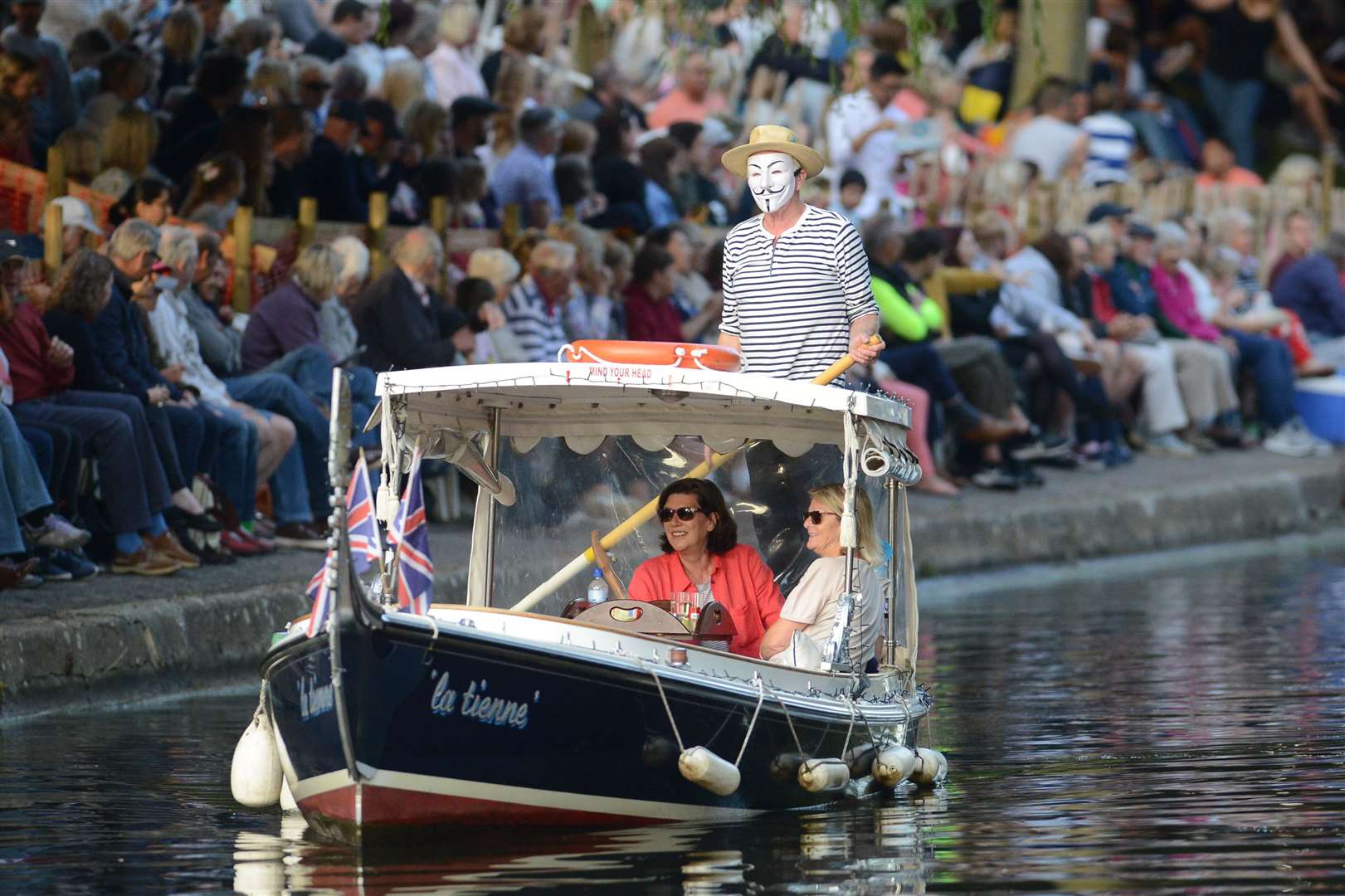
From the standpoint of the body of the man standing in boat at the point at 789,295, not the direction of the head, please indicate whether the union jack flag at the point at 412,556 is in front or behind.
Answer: in front

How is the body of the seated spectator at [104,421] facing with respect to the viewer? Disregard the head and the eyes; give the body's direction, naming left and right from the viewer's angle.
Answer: facing to the right of the viewer

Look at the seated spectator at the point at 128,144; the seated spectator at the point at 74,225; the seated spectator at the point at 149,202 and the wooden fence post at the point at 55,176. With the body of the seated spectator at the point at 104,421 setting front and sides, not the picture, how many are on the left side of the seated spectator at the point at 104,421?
4

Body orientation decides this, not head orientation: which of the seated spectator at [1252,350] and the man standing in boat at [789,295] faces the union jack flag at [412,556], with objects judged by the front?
the man standing in boat

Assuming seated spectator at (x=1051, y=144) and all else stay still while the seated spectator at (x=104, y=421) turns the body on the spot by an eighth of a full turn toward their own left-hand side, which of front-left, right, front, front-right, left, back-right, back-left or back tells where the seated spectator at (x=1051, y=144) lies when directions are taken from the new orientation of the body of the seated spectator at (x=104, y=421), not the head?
front

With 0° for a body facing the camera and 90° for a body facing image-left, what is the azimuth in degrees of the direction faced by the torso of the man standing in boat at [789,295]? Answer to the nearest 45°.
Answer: approximately 45°

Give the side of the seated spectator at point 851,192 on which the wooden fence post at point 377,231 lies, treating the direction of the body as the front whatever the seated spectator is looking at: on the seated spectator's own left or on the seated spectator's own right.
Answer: on the seated spectator's own right

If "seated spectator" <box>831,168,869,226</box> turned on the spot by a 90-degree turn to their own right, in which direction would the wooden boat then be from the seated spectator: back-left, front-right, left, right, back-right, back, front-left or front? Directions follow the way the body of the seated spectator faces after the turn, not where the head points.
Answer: front-left

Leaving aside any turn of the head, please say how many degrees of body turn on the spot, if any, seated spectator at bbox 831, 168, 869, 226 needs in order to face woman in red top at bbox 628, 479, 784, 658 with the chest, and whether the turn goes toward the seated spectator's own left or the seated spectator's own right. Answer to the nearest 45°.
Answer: approximately 45° to the seated spectator's own right

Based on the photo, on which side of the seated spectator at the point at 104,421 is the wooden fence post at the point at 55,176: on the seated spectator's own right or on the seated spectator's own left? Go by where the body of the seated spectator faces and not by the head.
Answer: on the seated spectator's own left

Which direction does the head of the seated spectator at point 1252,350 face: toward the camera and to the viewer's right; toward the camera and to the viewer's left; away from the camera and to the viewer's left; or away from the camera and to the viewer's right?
toward the camera and to the viewer's left

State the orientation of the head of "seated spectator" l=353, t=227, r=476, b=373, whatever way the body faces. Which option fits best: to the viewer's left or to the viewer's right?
to the viewer's right
